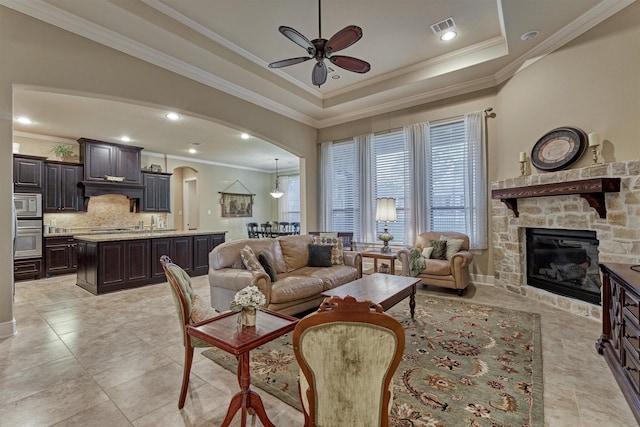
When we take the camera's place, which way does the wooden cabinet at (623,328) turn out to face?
facing to the left of the viewer

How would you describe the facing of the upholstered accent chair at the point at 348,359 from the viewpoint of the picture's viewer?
facing away from the viewer

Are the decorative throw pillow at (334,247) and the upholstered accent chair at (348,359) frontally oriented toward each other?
yes

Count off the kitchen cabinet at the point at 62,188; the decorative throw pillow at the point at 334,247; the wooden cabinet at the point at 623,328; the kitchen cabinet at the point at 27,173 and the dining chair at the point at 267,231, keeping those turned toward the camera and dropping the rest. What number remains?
3

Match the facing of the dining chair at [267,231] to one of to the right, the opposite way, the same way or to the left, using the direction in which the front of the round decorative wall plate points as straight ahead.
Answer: to the right

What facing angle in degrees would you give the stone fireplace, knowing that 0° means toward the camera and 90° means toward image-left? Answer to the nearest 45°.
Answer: approximately 45°

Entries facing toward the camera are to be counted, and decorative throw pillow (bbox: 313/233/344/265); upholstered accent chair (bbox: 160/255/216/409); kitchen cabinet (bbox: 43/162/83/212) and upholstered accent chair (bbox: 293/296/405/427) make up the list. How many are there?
2

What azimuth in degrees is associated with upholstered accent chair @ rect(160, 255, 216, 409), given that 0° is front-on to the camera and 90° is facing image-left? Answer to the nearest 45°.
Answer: approximately 270°

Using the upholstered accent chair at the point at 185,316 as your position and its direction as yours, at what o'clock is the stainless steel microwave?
The stainless steel microwave is roughly at 8 o'clock from the upholstered accent chair.

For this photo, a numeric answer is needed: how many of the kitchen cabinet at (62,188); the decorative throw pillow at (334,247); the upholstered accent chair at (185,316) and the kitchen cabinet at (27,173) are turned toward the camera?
3
